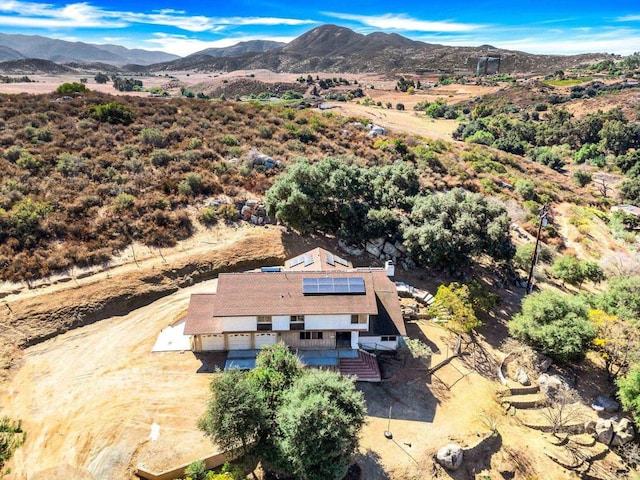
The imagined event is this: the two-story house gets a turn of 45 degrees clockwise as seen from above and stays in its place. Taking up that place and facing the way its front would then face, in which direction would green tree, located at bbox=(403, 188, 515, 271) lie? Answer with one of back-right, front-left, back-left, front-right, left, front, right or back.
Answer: back

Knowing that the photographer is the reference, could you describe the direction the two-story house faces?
facing the viewer

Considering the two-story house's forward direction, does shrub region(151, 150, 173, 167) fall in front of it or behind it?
behind

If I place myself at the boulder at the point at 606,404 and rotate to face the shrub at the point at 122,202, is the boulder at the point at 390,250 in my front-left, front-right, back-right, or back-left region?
front-right

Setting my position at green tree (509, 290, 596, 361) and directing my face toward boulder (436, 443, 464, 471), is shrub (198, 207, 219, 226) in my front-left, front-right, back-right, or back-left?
front-right

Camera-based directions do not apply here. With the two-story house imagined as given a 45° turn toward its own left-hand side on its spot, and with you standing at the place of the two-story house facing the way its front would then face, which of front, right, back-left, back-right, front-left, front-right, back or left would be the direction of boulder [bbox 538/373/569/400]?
front-left

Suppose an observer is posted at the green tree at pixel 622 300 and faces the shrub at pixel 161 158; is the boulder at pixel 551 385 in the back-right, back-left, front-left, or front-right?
front-left

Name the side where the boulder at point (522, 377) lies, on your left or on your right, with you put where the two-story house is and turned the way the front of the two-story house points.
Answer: on your left

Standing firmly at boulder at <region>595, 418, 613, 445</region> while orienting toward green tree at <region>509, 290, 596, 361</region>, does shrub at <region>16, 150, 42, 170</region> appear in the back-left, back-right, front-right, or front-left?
front-left

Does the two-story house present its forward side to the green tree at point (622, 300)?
no

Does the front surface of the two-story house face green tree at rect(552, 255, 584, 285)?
no

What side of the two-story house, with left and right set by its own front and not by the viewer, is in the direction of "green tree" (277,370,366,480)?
front

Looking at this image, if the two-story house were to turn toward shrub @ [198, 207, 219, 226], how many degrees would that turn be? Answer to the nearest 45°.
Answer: approximately 135° to its right

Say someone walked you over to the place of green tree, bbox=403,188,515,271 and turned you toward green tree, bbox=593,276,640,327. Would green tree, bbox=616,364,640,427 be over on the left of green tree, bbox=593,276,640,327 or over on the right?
right

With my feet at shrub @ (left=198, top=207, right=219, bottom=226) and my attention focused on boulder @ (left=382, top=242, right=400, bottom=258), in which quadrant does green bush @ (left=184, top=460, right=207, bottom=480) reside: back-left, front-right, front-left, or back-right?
front-right

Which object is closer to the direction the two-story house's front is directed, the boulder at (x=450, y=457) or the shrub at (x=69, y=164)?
the boulder

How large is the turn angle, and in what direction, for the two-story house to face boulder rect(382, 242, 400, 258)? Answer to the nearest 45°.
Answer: approximately 135° to its left

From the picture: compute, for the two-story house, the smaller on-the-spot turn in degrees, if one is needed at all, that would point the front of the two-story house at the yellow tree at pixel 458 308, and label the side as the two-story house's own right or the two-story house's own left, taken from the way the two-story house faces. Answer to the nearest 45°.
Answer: approximately 90° to the two-story house's own left

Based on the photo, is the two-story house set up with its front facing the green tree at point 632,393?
no

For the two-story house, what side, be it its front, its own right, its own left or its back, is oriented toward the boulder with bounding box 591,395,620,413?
left

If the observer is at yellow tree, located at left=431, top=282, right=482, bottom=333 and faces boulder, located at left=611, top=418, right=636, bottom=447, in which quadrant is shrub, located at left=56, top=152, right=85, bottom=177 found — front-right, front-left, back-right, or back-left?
back-right
